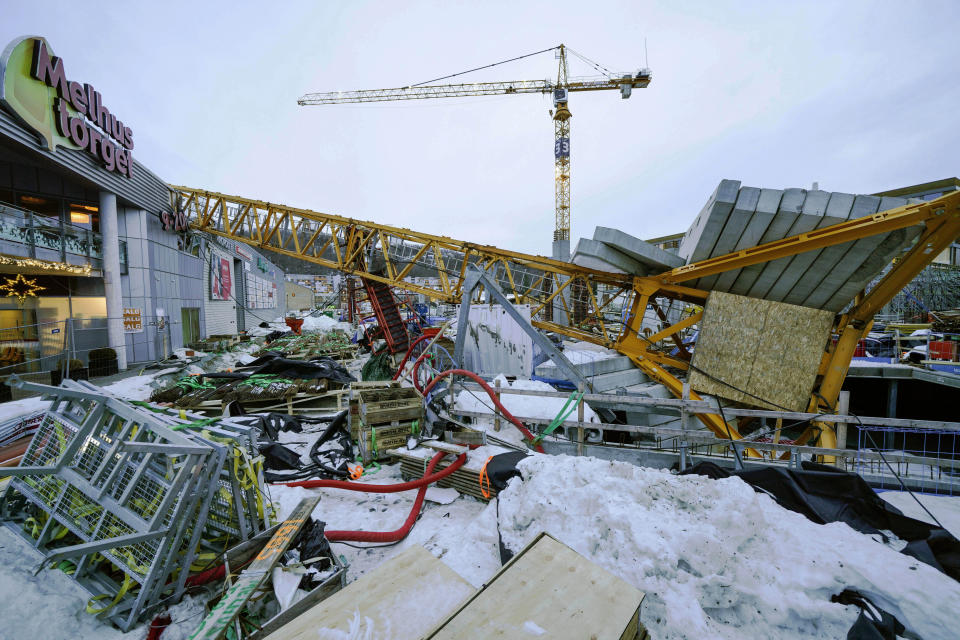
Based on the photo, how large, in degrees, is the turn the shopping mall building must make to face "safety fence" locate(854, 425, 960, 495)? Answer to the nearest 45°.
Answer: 0° — it already faces it

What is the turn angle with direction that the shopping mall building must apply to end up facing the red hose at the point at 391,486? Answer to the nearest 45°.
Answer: approximately 45° to its right

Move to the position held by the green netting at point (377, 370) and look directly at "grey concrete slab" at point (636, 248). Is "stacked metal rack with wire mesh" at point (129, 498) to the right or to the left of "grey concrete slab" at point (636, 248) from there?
right

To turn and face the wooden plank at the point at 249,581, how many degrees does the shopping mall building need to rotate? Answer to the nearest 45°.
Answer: approximately 45° to its right

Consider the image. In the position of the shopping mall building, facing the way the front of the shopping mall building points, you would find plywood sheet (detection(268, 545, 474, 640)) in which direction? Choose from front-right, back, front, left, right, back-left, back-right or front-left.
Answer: front-right

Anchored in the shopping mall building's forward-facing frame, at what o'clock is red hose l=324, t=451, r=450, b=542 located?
The red hose is roughly at 1 o'clock from the shopping mall building.

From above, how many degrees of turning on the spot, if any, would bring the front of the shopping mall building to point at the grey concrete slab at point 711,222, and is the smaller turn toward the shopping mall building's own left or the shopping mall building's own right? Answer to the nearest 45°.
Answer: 0° — it already faces it

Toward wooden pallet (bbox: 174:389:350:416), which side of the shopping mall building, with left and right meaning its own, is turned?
front

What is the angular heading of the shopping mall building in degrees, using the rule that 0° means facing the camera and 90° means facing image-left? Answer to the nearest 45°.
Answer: approximately 315°

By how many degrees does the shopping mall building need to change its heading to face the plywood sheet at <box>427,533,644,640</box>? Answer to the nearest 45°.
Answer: approximately 45° to its right

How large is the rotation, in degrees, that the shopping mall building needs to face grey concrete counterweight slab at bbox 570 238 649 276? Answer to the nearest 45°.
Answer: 0° — it already faces it

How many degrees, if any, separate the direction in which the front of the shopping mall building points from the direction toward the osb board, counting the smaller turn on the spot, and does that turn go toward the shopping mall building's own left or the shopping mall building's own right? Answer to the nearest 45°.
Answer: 0° — it already faces it

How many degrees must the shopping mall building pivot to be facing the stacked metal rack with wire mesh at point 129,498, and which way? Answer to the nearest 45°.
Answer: approximately 45° to its right

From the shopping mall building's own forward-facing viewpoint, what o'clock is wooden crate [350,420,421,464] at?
The wooden crate is roughly at 1 o'clock from the shopping mall building.
